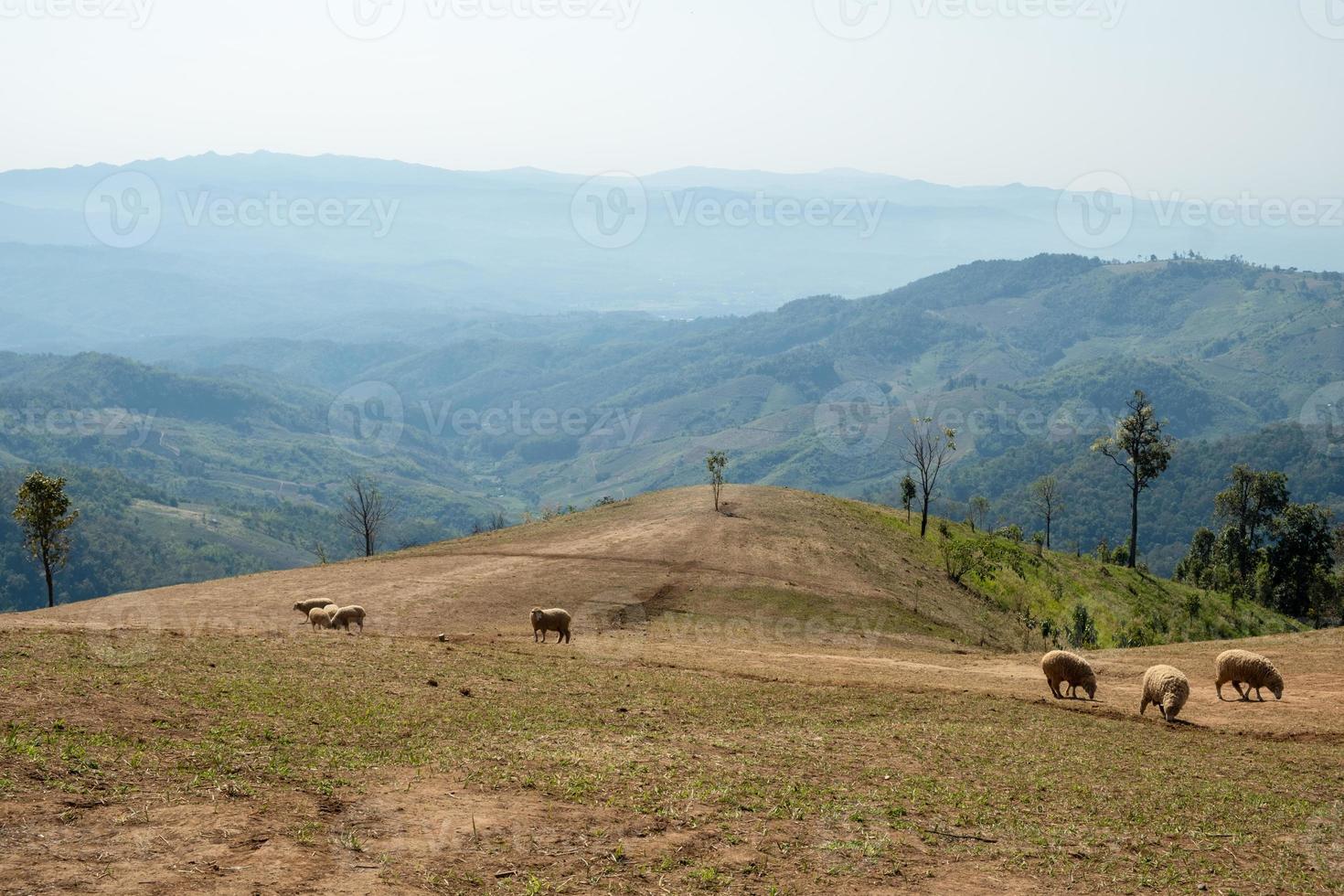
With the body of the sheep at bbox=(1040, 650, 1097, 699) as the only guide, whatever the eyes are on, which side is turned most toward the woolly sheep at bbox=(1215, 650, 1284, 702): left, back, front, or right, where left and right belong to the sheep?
front

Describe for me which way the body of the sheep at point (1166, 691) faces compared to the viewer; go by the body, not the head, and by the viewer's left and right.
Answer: facing the viewer and to the right of the viewer

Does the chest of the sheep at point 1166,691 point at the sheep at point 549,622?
no

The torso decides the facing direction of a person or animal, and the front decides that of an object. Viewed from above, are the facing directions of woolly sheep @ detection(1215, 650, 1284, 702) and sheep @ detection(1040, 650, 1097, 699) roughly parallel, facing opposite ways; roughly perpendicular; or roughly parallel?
roughly parallel

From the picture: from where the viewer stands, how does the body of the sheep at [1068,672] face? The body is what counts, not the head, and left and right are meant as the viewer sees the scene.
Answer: facing to the right of the viewer

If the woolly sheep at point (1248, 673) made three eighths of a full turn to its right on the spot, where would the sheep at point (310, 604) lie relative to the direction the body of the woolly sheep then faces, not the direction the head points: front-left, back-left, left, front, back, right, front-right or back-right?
front-right

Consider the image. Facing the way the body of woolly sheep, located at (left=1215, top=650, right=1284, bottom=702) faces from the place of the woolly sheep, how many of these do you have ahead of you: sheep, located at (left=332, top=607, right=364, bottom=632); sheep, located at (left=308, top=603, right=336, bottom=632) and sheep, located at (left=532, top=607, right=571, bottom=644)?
0

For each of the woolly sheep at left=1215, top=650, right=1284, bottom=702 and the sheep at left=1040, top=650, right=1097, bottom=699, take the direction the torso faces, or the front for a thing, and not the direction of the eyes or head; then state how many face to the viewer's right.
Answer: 2

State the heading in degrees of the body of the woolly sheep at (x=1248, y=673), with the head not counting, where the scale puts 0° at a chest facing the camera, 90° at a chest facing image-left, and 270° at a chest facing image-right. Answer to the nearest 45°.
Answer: approximately 270°

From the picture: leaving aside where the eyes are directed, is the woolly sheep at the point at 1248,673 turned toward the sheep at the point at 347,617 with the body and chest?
no

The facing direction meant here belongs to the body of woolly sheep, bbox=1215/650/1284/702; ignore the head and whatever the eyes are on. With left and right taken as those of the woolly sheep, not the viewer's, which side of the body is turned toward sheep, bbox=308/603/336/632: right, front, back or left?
back

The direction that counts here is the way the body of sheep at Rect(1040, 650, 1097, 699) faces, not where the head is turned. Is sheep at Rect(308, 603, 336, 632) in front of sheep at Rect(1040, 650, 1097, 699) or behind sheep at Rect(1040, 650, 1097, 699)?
behind
